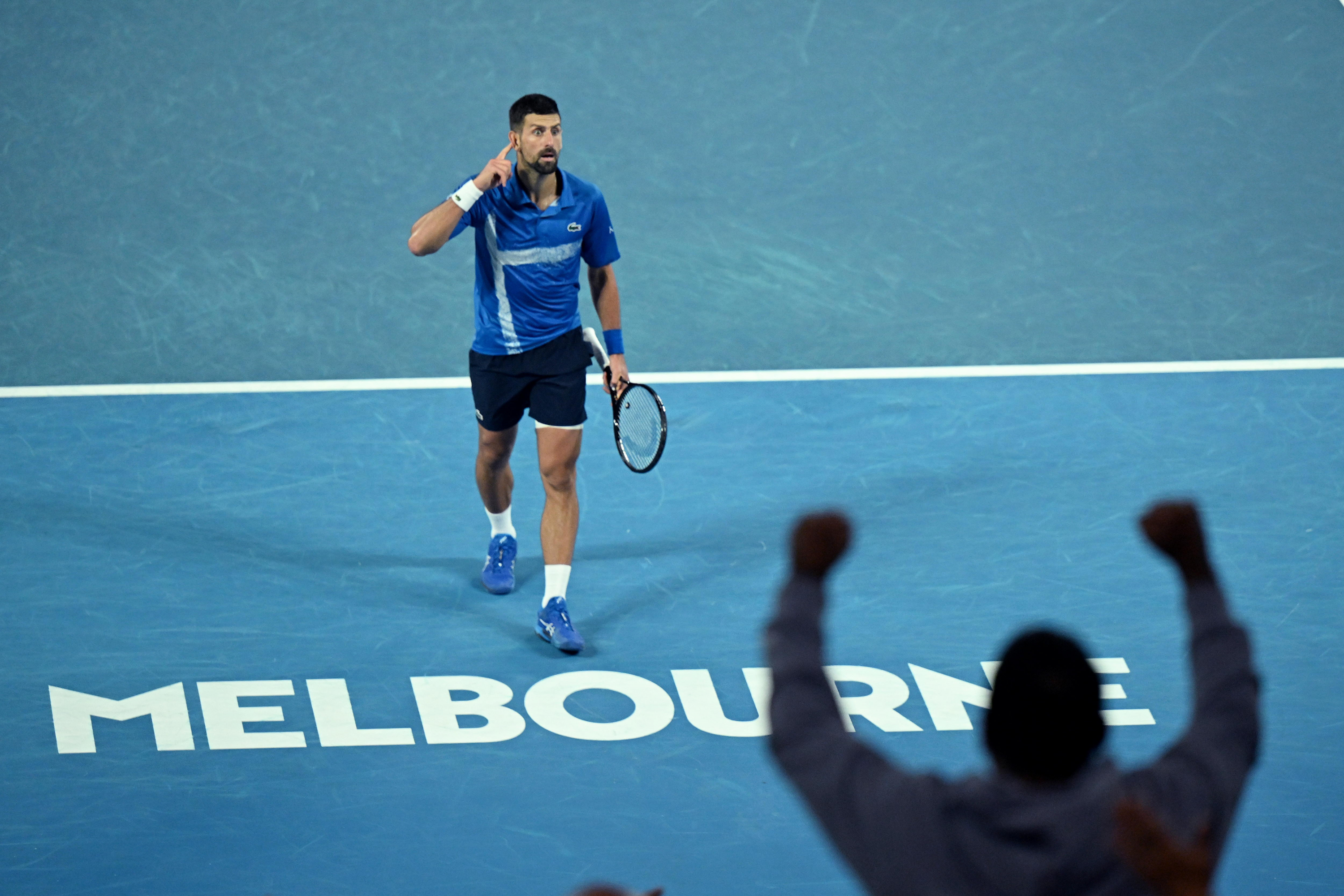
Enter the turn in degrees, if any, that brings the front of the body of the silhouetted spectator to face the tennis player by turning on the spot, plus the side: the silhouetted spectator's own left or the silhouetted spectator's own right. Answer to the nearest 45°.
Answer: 0° — they already face them

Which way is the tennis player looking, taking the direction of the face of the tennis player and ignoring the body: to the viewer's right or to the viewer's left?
to the viewer's right

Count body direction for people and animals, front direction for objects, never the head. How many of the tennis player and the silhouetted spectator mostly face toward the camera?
1

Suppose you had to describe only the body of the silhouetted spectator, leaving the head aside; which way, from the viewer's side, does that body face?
away from the camera

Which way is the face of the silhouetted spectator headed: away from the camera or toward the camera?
away from the camera

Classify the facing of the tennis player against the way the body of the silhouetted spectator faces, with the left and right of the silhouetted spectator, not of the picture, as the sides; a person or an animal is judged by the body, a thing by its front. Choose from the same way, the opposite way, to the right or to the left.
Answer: the opposite way

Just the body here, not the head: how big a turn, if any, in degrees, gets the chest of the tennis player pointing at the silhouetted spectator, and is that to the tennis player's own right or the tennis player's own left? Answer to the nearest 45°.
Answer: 0° — they already face them

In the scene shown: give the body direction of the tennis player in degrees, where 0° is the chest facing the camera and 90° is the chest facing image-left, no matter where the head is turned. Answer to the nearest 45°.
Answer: approximately 0°
